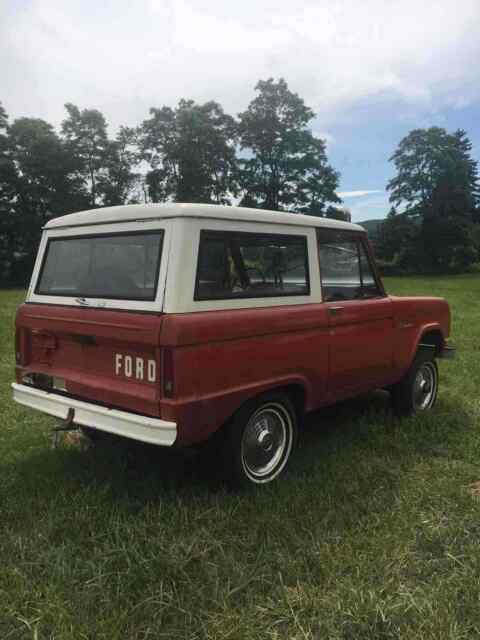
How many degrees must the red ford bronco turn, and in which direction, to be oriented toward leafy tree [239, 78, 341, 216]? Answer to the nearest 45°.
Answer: approximately 45° to its left

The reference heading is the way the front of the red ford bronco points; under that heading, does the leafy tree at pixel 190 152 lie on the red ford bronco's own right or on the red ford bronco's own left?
on the red ford bronco's own left

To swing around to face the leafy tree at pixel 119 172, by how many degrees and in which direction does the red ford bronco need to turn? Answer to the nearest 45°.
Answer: approximately 45° to its left

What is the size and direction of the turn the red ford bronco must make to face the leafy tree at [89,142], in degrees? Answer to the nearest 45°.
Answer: approximately 45° to its left

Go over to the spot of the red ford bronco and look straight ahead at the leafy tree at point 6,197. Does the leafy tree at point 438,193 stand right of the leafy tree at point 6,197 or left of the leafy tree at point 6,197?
right

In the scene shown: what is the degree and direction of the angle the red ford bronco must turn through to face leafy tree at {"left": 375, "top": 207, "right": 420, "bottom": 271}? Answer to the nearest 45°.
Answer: approximately 45° to its left

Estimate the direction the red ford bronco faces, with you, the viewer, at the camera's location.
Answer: facing away from the viewer and to the right of the viewer

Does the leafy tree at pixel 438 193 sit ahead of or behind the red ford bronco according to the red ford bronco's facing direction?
ahead
